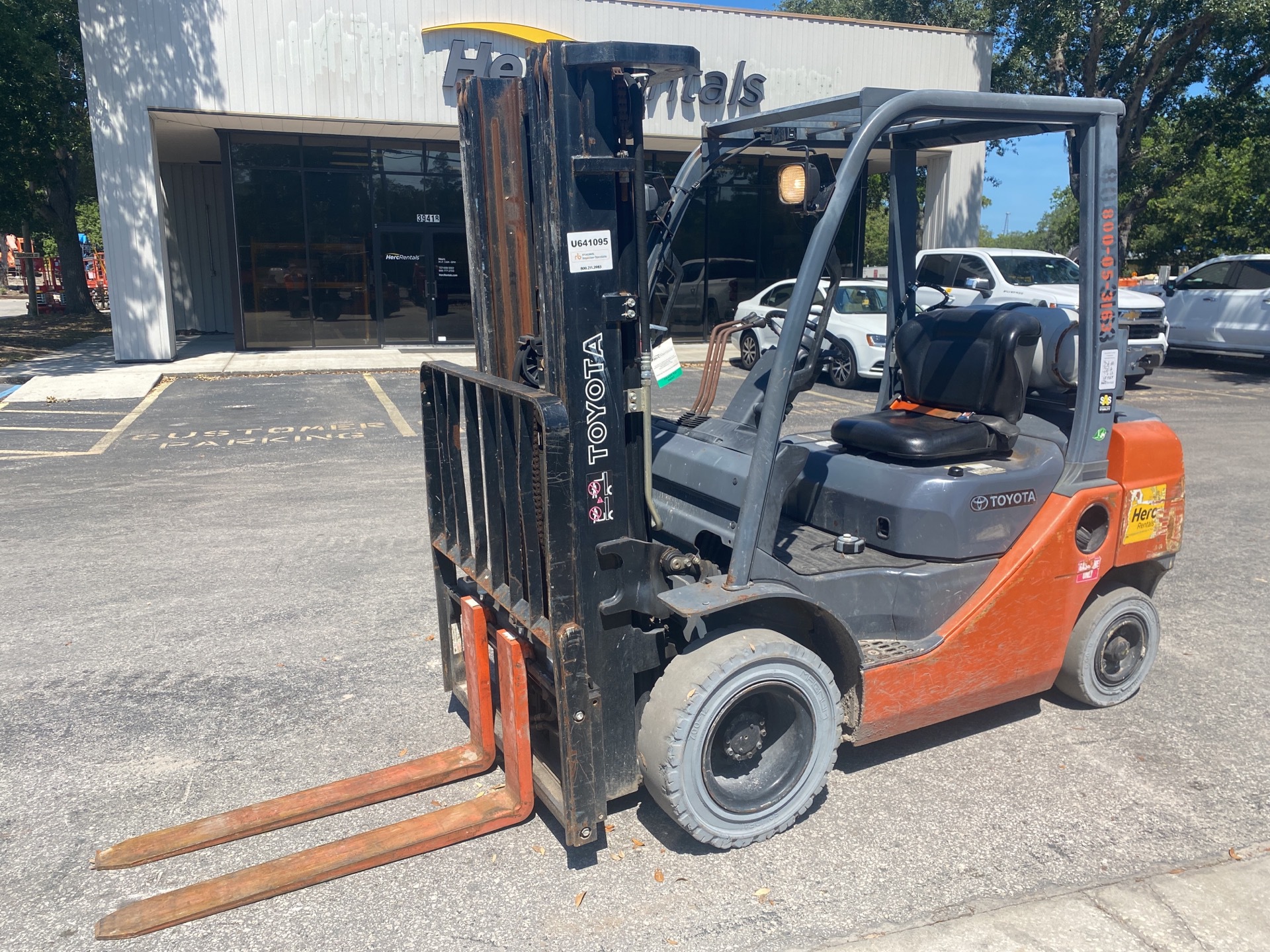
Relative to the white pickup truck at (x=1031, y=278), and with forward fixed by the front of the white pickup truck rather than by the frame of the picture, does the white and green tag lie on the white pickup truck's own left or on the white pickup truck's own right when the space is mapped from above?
on the white pickup truck's own right

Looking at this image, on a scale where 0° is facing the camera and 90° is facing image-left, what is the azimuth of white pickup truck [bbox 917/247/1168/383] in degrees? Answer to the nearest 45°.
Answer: approximately 315°

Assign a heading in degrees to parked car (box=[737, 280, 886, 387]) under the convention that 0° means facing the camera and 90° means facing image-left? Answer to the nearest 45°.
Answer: approximately 315°

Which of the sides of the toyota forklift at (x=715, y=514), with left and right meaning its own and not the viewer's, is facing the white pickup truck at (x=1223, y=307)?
back

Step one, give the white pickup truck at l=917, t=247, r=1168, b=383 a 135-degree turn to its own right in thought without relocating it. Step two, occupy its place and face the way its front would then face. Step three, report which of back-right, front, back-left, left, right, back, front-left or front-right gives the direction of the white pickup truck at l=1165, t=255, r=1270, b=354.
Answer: back-right

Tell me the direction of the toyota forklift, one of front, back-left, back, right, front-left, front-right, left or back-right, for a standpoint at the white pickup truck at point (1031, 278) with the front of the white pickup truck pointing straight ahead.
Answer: front-right

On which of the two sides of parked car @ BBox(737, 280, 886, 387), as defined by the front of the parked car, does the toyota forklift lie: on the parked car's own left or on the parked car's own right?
on the parked car's own right

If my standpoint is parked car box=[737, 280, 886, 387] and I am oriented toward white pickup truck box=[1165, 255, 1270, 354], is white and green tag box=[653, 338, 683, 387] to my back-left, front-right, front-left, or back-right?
back-right

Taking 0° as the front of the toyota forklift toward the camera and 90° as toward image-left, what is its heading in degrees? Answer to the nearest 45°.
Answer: approximately 45°

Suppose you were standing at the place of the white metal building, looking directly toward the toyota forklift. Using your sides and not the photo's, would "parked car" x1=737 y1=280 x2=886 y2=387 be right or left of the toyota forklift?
left
